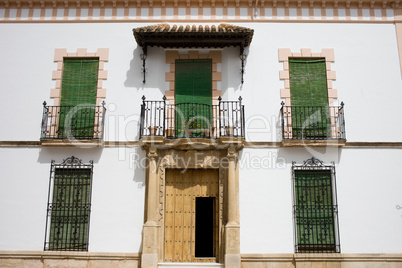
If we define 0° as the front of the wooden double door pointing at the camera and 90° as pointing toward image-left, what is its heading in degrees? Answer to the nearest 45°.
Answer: approximately 0°

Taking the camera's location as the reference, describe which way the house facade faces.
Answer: facing the viewer
